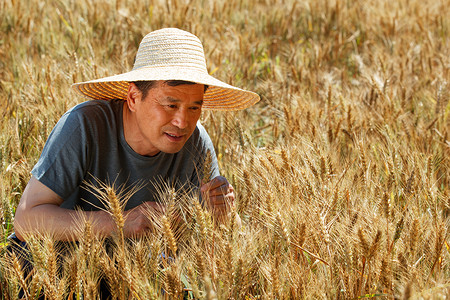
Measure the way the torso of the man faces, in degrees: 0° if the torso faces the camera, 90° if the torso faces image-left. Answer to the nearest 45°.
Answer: approximately 315°
